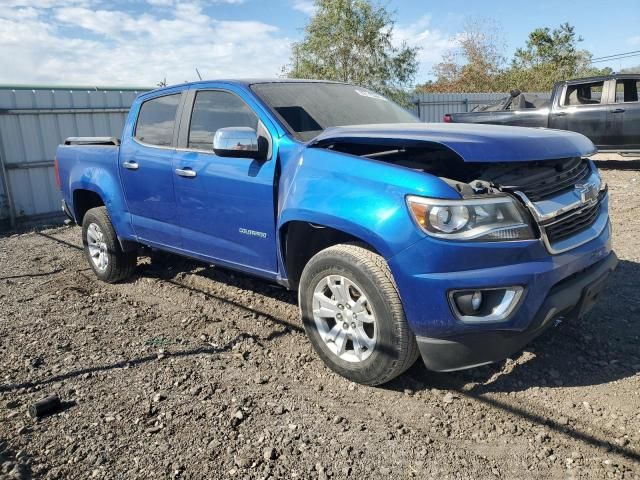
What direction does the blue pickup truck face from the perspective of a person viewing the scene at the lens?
facing the viewer and to the right of the viewer

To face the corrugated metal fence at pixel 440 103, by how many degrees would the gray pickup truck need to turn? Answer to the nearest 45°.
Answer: approximately 135° to its left

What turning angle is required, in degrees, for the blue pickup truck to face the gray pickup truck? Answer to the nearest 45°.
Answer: approximately 90° to its left

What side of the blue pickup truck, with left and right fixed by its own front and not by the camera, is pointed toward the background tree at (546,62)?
left

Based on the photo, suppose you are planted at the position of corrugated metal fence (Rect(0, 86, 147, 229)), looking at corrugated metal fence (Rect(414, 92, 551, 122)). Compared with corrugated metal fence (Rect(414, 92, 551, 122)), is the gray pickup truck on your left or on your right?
right

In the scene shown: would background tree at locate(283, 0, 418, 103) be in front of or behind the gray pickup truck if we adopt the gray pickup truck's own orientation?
behind

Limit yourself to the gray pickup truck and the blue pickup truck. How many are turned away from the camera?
0

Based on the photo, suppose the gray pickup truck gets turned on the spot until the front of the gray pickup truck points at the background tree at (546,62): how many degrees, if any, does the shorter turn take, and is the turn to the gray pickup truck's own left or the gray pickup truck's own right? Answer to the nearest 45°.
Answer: approximately 90° to the gray pickup truck's own left

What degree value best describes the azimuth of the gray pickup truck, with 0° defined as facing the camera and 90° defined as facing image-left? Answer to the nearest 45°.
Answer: approximately 270°

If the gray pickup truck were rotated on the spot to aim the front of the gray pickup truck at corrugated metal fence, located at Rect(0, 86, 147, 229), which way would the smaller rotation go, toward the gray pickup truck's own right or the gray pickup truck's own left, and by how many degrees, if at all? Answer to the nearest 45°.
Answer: approximately 135° to the gray pickup truck's own right

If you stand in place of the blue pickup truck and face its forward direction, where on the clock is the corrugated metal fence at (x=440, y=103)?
The corrugated metal fence is roughly at 8 o'clock from the blue pickup truck.

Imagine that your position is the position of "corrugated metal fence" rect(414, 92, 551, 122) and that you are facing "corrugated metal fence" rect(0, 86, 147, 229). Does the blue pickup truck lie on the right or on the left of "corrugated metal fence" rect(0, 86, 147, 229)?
left
